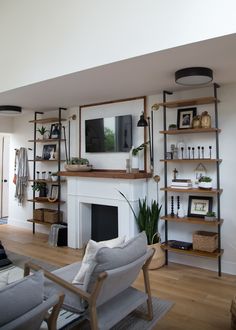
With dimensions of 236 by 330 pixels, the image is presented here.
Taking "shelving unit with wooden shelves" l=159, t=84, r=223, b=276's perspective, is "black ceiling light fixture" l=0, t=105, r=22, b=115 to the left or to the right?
on its right

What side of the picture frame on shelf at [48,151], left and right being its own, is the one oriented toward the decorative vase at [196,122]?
left

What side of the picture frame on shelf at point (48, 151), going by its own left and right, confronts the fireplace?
left

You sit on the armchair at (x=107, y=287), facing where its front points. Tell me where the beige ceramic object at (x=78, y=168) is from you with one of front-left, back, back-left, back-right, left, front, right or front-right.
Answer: front-right

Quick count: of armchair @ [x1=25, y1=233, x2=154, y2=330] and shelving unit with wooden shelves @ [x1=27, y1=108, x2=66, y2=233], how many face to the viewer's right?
0

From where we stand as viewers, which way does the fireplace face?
facing the viewer and to the left of the viewer

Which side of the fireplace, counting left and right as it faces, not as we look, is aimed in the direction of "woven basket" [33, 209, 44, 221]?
right

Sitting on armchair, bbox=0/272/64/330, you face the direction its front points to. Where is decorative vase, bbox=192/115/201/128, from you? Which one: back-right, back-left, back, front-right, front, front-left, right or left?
right

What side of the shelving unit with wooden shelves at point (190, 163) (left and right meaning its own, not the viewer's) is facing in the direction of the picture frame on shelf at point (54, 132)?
right

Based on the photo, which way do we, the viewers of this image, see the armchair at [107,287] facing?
facing away from the viewer and to the left of the viewer

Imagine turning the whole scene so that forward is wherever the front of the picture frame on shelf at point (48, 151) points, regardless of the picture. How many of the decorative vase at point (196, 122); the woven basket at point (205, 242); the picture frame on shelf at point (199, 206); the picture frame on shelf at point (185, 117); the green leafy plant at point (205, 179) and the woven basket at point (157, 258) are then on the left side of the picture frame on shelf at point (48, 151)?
6

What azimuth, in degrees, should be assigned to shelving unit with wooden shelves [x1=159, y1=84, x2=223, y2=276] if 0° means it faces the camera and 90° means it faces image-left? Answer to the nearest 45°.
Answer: approximately 45°

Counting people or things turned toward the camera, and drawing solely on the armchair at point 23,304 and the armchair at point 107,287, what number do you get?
0
